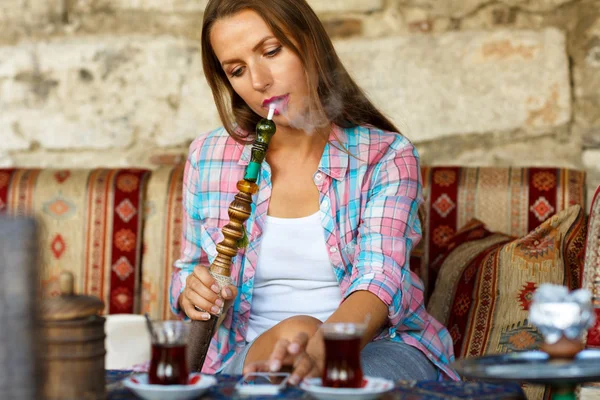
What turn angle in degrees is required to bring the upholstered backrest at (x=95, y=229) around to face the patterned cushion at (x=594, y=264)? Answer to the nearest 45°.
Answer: approximately 45° to its left

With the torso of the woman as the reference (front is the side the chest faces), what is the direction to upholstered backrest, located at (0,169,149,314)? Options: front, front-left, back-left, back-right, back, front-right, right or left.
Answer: back-right

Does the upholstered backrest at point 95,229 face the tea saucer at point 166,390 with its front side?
yes

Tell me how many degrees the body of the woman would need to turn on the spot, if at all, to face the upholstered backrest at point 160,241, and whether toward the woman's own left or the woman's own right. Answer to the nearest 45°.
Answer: approximately 135° to the woman's own right

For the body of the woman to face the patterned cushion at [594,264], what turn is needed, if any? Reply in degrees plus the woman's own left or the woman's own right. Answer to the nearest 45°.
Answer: approximately 90° to the woman's own left
